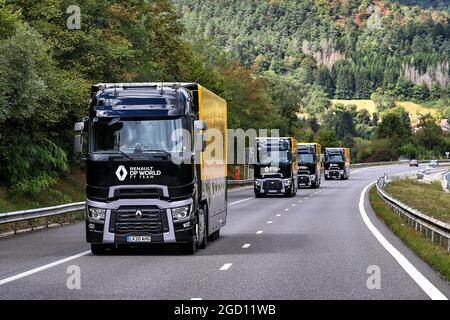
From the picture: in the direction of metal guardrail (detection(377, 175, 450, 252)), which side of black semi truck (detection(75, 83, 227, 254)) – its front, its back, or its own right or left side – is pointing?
left

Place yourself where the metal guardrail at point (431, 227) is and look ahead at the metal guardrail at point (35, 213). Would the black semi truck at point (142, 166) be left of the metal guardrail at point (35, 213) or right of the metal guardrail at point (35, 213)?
left

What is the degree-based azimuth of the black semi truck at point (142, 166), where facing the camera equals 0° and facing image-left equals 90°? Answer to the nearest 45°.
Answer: approximately 0°
